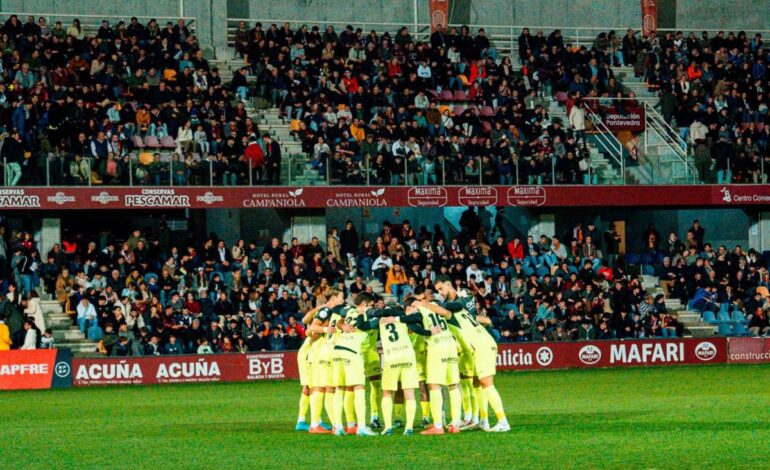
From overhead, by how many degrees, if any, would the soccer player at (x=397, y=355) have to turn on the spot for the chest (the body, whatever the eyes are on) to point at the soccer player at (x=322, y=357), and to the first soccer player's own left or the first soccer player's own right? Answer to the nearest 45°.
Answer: approximately 45° to the first soccer player's own left

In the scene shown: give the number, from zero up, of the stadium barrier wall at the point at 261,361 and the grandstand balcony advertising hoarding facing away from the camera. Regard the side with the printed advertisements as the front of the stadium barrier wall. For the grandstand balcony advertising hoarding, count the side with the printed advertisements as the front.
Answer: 0

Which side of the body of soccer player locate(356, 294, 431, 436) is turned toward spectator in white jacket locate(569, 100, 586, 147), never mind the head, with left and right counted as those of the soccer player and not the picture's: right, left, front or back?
front

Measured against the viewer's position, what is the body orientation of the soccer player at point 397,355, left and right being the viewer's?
facing away from the viewer

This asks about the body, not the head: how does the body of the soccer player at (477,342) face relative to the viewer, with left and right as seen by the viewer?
facing away from the viewer and to the left of the viewer

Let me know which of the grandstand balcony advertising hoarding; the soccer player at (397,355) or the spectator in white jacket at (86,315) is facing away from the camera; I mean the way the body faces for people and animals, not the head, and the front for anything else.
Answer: the soccer player

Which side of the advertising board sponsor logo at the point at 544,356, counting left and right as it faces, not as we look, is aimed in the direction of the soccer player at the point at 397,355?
front

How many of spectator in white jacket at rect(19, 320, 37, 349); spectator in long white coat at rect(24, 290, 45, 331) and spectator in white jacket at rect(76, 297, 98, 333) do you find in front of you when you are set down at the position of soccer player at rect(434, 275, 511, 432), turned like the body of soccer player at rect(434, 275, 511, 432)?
3

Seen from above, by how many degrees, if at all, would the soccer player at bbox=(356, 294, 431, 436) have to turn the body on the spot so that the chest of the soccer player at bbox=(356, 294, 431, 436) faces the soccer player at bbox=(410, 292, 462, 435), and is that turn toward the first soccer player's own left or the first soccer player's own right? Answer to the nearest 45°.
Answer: approximately 90° to the first soccer player's own right

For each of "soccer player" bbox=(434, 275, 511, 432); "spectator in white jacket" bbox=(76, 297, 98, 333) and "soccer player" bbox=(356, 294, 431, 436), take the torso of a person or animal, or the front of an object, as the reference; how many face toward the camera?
1
